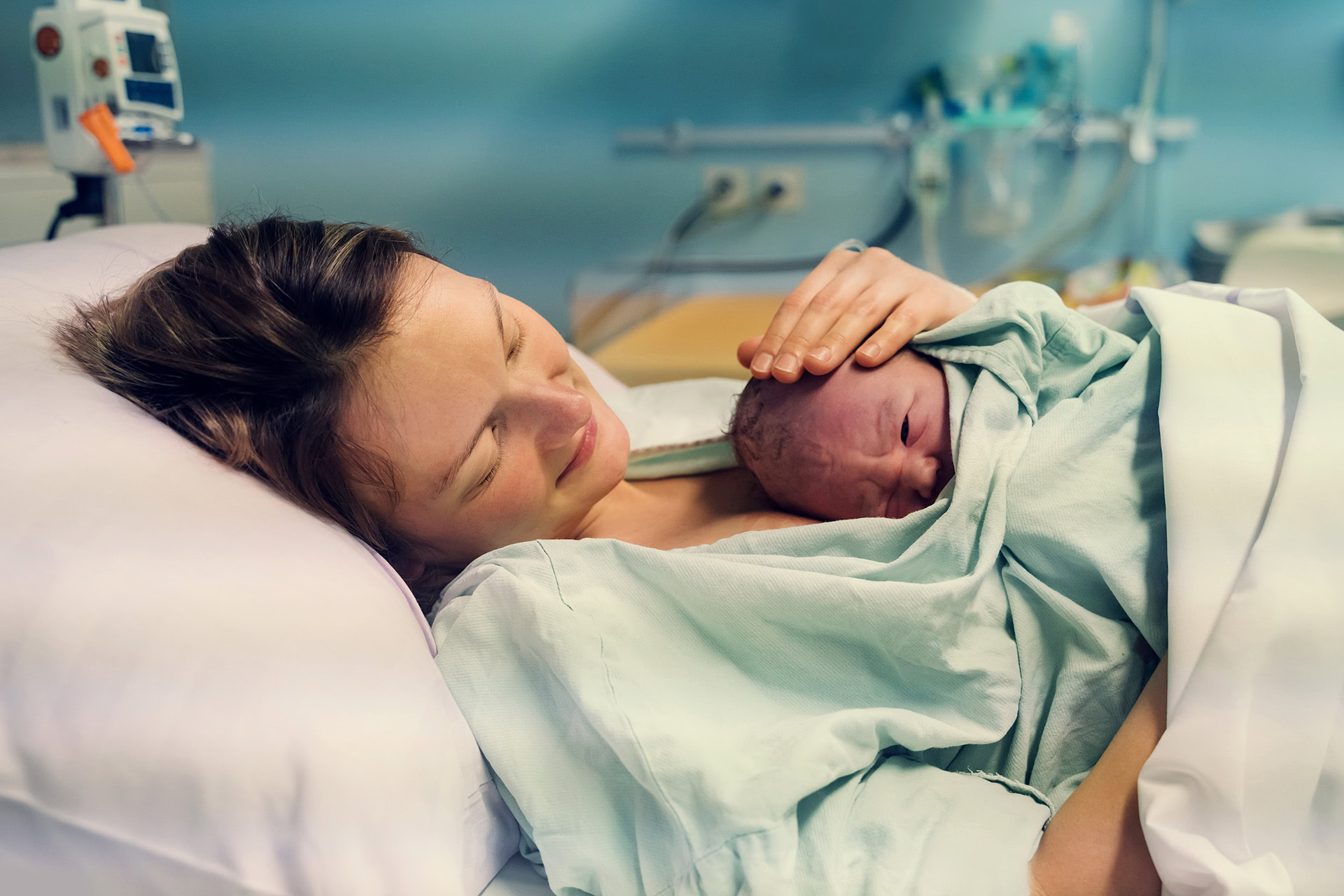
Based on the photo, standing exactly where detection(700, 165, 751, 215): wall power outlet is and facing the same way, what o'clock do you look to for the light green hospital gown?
The light green hospital gown is roughly at 12 o'clock from the wall power outlet.

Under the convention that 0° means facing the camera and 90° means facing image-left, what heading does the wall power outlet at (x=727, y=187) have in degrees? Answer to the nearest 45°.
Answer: approximately 0°

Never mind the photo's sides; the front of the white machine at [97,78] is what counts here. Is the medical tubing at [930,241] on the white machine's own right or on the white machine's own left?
on the white machine's own left
